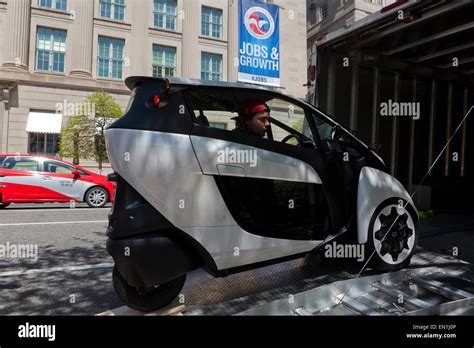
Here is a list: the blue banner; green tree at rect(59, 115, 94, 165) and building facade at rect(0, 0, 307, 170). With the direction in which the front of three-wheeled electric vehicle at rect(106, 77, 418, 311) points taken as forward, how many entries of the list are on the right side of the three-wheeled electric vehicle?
0

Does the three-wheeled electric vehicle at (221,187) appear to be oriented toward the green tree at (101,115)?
no

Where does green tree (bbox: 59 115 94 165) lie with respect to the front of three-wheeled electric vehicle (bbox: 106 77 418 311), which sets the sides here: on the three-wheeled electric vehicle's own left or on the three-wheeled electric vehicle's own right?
on the three-wheeled electric vehicle's own left

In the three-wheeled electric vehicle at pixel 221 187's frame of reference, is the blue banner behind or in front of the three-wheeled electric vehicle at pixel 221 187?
in front

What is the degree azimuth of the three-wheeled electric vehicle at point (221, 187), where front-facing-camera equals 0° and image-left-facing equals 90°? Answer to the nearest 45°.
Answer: approximately 225°

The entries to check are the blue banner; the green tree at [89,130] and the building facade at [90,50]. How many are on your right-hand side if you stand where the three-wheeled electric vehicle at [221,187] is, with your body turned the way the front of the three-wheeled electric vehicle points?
0

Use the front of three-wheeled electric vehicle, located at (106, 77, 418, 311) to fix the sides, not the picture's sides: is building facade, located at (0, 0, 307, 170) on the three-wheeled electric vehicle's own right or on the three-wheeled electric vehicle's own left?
on the three-wheeled electric vehicle's own left
